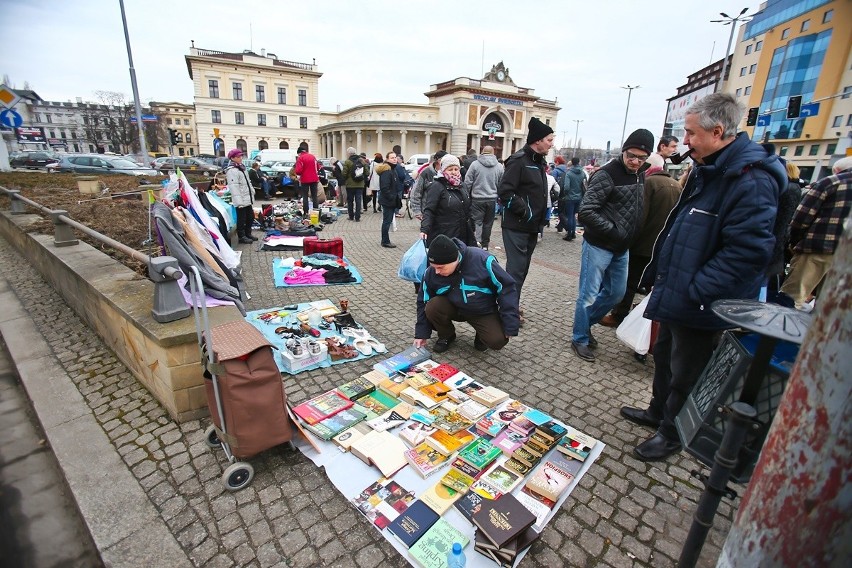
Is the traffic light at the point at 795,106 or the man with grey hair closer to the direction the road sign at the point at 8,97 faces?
the man with grey hair

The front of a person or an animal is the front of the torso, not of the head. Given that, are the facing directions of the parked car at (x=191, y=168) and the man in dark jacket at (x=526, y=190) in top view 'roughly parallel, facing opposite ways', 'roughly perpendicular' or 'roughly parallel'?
roughly perpendicular

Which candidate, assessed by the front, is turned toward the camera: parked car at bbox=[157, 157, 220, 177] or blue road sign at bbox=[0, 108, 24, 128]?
the blue road sign

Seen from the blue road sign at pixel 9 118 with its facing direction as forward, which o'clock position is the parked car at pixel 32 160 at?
The parked car is roughly at 6 o'clock from the blue road sign.

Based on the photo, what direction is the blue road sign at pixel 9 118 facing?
toward the camera

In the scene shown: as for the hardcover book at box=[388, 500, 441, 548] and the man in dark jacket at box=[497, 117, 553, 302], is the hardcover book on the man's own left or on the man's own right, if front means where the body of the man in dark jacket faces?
on the man's own right

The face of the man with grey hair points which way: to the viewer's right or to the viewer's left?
to the viewer's left

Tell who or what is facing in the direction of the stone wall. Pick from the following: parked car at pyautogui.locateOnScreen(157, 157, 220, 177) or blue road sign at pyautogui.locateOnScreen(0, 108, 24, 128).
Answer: the blue road sign

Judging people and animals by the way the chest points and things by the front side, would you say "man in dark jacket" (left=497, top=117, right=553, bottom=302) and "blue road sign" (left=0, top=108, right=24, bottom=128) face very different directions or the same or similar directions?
same or similar directions

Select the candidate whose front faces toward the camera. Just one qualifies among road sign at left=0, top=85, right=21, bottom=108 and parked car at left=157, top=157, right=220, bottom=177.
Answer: the road sign

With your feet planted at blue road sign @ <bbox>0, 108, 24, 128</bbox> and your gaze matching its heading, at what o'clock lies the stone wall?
The stone wall is roughly at 12 o'clock from the blue road sign.

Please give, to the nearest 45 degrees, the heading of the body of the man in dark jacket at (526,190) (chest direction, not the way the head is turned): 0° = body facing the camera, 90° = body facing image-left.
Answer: approximately 315°
